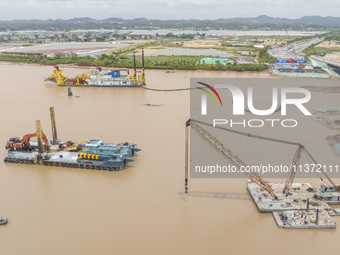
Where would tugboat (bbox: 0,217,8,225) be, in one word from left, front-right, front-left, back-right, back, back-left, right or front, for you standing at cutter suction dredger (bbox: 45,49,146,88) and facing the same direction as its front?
left

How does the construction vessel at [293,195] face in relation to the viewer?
to the viewer's left

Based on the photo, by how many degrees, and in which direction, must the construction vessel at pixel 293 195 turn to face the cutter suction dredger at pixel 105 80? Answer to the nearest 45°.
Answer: approximately 45° to its right

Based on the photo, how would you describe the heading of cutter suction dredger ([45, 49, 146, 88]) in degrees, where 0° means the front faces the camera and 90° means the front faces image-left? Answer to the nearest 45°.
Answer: approximately 90°

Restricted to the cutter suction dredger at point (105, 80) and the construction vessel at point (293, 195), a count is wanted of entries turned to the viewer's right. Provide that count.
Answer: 0

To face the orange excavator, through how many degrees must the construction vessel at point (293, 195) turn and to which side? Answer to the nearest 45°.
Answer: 0° — it already faces it

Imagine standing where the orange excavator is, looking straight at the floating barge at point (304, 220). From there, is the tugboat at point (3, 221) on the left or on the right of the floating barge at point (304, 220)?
right

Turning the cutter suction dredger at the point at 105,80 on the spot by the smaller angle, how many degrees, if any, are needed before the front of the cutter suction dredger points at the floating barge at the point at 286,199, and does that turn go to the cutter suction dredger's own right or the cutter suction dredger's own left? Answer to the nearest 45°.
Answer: approximately 90° to the cutter suction dredger's own left
